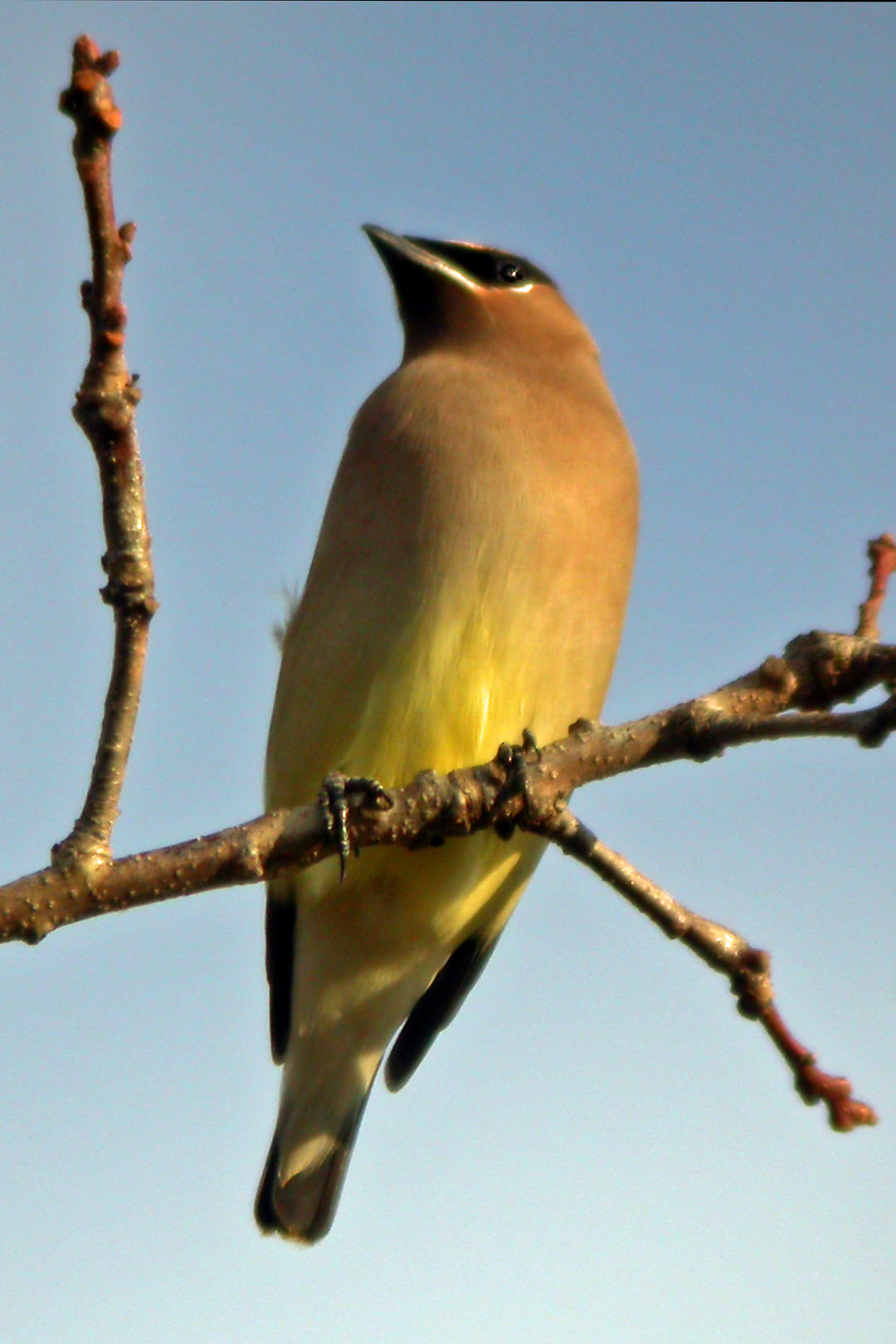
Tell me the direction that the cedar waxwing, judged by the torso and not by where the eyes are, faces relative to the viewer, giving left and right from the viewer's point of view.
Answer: facing the viewer

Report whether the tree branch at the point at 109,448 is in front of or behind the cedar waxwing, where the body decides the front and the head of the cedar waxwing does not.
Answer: in front
